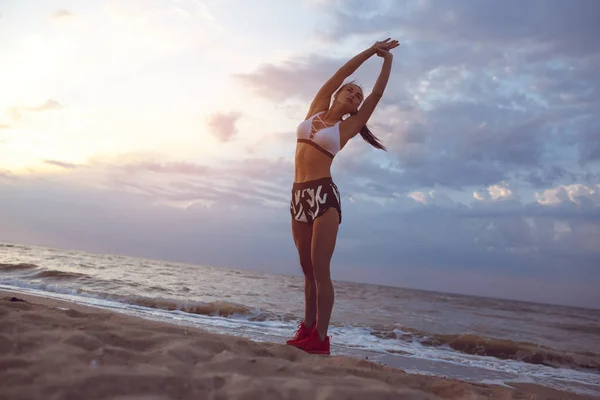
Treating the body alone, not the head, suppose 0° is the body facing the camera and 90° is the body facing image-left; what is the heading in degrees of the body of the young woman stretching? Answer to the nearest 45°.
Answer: approximately 45°
